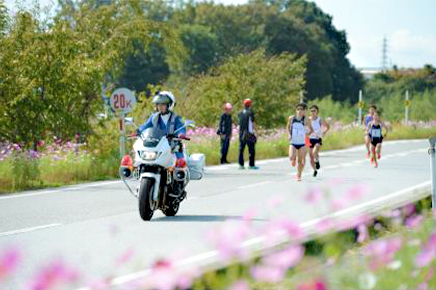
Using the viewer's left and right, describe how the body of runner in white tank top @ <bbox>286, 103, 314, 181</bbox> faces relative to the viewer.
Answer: facing the viewer

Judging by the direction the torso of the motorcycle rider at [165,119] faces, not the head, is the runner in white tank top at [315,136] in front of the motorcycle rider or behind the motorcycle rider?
behind

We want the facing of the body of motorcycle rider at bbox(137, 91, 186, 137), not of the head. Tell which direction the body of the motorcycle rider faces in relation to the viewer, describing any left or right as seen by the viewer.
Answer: facing the viewer and to the left of the viewer

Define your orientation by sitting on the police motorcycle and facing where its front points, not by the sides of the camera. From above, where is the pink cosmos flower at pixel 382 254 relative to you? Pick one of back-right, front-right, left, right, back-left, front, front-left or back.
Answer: front-left

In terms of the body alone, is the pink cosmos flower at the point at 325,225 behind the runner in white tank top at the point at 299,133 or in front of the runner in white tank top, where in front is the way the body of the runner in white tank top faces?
in front

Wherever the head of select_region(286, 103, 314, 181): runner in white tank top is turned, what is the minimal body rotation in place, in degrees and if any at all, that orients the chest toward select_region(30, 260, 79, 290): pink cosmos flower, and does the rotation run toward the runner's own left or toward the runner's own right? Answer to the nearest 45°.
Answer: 0° — they already face it

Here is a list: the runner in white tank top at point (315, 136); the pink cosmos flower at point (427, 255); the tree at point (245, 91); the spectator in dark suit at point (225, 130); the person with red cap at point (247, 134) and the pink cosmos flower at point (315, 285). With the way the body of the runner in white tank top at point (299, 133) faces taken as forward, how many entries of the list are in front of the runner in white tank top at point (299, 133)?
2

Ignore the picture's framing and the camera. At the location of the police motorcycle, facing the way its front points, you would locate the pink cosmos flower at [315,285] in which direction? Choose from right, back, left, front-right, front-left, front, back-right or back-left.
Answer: front-left

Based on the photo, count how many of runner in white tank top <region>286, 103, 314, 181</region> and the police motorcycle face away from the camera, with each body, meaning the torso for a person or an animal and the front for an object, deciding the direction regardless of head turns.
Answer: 0
